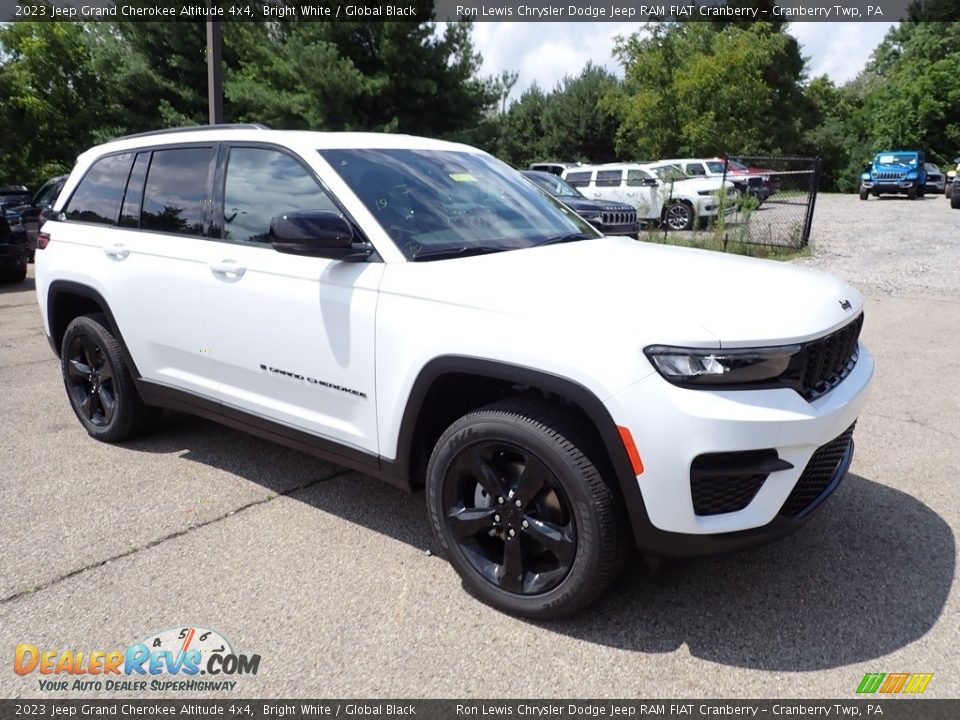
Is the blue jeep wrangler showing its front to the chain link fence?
yes

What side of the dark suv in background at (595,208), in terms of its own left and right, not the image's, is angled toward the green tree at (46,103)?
back

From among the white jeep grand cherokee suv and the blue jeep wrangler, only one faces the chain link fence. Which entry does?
the blue jeep wrangler

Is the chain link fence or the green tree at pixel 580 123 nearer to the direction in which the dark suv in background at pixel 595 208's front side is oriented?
the chain link fence

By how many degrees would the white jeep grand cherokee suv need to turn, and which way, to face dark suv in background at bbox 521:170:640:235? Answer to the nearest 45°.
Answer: approximately 135° to its left

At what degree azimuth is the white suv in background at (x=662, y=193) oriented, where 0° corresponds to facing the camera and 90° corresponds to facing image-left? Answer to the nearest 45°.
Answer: approximately 315°

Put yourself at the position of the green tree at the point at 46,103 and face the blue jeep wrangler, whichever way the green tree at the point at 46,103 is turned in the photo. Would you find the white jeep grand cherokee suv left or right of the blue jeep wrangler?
right

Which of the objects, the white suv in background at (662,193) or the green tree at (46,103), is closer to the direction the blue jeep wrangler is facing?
the white suv in background

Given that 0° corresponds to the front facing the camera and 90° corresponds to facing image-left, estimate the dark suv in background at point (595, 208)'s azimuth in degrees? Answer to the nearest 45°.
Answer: approximately 315°

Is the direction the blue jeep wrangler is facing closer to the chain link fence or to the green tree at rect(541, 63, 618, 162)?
the chain link fence
